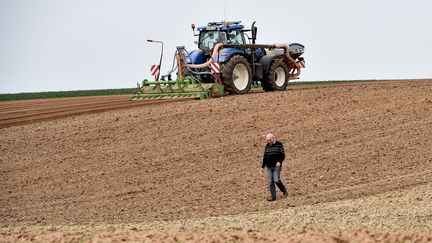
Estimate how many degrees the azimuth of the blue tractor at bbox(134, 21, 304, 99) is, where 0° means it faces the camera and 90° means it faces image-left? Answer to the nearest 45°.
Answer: approximately 225°

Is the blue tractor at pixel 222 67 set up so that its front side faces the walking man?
no

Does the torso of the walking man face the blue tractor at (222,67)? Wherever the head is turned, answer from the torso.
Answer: no
